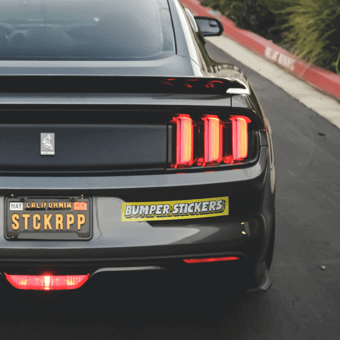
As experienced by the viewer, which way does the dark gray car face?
facing away from the viewer
